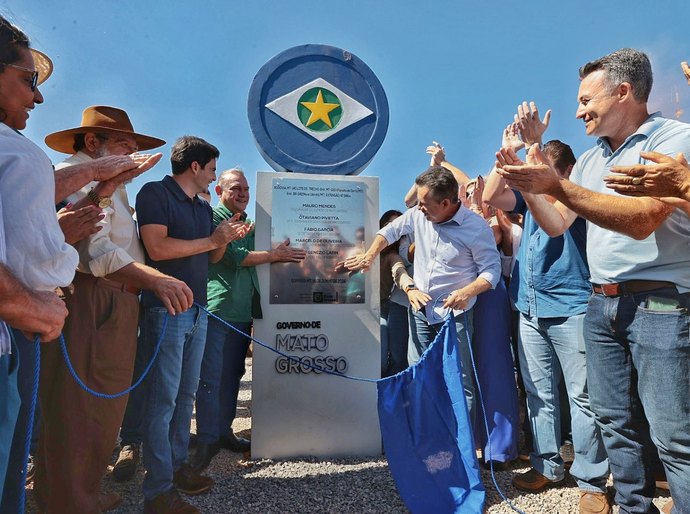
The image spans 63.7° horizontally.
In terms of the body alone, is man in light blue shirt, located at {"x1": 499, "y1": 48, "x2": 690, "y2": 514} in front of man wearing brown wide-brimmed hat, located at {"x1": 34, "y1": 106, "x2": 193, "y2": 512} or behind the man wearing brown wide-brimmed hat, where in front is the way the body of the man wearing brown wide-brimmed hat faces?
in front

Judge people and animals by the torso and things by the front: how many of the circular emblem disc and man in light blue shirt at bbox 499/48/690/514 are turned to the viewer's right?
0

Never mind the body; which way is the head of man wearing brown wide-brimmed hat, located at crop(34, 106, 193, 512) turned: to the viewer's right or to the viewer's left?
to the viewer's right

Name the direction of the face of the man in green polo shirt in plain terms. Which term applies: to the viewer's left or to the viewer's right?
to the viewer's right

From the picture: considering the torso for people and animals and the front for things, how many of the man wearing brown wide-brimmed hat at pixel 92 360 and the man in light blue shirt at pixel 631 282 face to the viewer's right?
1

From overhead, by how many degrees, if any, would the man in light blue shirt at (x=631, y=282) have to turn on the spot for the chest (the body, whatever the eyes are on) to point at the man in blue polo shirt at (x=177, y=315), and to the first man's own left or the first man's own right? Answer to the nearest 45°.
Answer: approximately 45° to the first man's own right

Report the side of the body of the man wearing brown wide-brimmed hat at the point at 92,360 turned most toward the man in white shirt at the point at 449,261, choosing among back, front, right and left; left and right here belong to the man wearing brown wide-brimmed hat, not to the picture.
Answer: front

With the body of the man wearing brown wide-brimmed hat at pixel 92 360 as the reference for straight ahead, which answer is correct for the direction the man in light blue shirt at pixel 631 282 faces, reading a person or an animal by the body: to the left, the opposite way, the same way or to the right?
the opposite way

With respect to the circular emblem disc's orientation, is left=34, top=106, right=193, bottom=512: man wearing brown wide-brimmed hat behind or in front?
in front

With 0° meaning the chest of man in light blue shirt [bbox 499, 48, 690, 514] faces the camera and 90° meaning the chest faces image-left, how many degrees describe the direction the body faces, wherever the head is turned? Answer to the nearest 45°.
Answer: approximately 45°

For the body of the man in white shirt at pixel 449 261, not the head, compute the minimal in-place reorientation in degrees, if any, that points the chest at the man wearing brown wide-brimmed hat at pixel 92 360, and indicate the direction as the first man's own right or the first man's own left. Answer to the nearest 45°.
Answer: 0° — they already face them

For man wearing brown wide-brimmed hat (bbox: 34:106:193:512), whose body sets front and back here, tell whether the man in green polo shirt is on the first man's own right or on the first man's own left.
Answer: on the first man's own left

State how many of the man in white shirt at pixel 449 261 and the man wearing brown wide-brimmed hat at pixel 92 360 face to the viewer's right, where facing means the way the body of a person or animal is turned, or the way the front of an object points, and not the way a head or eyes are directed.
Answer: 1
